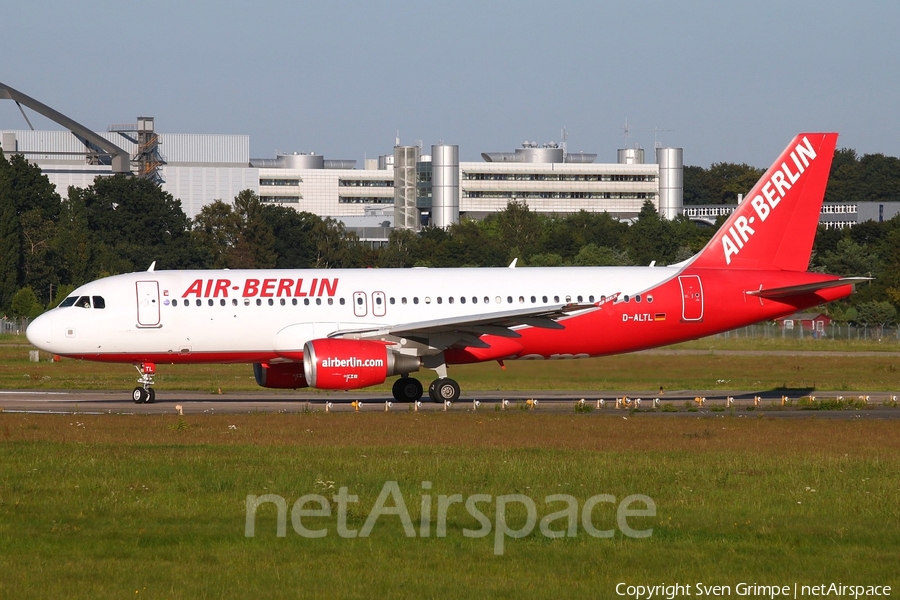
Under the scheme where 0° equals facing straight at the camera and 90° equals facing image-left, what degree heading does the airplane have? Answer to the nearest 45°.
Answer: approximately 90°
